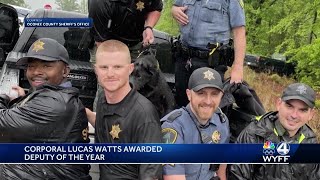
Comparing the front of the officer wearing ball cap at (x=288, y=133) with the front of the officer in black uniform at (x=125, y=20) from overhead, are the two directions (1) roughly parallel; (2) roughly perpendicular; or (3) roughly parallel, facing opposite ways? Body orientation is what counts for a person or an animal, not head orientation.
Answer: roughly parallel

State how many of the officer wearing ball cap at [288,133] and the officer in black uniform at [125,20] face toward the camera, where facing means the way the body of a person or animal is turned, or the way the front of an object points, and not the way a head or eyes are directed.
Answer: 2

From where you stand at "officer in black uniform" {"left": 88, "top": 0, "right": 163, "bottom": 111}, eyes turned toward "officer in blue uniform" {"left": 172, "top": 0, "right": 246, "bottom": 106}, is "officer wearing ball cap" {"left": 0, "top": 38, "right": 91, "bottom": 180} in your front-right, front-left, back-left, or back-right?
back-right

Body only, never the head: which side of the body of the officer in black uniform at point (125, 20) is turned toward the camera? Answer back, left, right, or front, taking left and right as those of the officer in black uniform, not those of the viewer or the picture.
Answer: front

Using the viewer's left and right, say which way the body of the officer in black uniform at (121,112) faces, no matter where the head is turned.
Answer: facing the viewer and to the left of the viewer

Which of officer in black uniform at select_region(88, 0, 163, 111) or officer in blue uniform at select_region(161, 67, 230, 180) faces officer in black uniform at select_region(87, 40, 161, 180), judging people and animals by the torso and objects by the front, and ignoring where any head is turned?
officer in black uniform at select_region(88, 0, 163, 111)

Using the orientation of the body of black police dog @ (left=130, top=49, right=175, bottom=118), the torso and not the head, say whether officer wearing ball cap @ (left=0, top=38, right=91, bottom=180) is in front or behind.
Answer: in front

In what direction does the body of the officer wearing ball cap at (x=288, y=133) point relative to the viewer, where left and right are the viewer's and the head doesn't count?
facing the viewer

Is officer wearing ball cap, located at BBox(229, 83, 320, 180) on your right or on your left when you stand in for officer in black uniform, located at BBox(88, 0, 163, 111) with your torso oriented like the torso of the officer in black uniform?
on your left

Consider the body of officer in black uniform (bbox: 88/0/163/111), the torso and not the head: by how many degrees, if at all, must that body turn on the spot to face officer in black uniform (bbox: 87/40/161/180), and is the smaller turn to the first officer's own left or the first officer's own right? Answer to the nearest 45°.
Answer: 0° — they already face them

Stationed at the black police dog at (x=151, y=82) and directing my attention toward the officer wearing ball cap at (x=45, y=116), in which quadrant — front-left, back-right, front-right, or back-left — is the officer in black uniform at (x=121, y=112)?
front-left

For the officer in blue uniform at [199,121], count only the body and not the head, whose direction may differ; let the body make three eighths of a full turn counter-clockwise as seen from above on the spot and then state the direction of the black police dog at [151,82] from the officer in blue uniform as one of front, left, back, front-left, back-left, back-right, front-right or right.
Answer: front-left

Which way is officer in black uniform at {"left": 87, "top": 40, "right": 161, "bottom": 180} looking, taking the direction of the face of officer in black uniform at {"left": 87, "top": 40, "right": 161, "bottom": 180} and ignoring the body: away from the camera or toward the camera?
toward the camera
